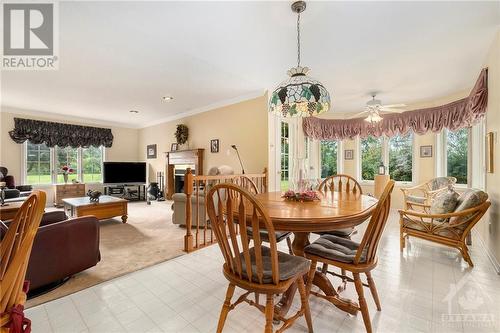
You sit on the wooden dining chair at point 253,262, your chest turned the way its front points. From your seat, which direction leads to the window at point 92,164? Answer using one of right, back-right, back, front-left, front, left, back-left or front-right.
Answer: left

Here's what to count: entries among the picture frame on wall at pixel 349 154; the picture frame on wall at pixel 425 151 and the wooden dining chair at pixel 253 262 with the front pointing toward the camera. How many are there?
2

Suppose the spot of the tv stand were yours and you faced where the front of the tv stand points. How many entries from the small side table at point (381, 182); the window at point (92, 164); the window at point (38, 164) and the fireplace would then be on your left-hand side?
2

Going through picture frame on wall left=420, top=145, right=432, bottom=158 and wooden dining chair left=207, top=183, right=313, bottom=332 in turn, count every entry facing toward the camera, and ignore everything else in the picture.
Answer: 1

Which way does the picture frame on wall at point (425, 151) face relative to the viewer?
toward the camera

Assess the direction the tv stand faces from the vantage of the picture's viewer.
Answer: facing the viewer and to the left of the viewer

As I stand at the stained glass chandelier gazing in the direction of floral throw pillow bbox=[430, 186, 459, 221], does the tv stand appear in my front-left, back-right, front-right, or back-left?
back-left

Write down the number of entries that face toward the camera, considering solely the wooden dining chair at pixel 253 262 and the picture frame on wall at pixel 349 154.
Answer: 1

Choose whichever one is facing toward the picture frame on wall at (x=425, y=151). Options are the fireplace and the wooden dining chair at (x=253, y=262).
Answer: the wooden dining chair

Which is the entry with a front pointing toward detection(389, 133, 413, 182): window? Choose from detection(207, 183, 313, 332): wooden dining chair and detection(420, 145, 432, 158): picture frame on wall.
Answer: the wooden dining chair

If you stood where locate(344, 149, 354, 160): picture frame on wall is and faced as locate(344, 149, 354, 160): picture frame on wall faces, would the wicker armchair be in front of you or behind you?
in front

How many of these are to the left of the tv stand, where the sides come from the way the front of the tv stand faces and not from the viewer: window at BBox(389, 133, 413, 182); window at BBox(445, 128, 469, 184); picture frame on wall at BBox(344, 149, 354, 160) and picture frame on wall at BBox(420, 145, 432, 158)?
4

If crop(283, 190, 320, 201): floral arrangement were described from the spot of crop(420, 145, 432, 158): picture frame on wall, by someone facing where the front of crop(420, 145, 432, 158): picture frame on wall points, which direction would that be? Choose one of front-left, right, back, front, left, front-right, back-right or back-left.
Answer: front

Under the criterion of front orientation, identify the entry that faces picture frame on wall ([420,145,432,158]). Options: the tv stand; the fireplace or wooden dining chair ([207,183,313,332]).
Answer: the wooden dining chair

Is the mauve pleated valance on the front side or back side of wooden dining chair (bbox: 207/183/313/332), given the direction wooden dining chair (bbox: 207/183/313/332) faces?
on the front side

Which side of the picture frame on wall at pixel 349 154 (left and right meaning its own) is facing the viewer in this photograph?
front

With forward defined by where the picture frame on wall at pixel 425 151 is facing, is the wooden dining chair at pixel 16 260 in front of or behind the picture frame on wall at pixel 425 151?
in front

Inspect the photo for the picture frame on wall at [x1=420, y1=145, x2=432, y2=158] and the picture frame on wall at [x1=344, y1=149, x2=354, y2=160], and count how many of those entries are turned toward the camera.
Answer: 2
